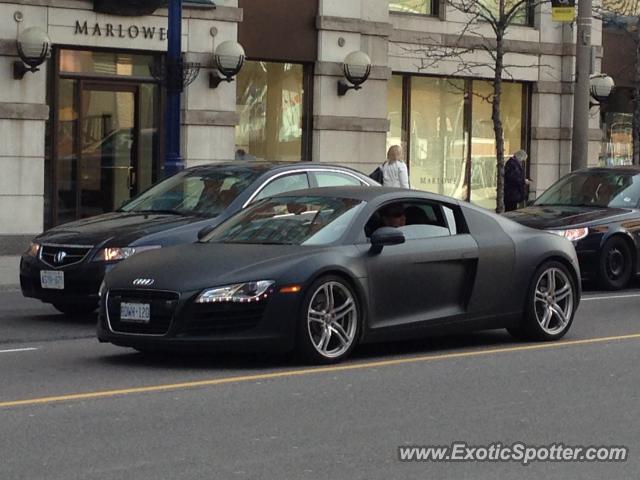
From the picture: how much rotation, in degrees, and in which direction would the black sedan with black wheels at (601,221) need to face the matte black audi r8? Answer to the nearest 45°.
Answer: approximately 45° to its left

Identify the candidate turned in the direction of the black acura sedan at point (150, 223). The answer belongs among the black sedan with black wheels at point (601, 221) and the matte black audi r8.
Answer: the black sedan with black wheels at point (601, 221)

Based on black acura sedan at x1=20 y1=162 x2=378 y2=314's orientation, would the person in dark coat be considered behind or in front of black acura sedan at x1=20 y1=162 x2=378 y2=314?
behind

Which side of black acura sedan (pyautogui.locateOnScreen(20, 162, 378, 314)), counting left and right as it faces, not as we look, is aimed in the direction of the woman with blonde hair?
back

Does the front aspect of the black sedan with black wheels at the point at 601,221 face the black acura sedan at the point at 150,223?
yes

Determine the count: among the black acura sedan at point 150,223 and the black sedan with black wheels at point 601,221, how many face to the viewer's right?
0

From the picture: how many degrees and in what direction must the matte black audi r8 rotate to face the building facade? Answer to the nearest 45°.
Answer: approximately 135° to its right

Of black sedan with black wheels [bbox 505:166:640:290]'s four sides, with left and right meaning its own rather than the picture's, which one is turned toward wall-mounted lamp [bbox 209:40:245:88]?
right

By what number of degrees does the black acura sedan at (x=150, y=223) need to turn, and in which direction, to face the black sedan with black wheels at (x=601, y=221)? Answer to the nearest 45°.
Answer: approximately 180°

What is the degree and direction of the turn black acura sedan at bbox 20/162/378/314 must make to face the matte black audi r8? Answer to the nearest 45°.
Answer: approximately 90° to its left

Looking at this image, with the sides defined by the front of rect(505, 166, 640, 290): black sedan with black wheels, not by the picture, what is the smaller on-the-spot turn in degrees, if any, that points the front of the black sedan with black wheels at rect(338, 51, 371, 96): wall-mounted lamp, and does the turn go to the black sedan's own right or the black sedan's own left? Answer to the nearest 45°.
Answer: approximately 90° to the black sedan's own right

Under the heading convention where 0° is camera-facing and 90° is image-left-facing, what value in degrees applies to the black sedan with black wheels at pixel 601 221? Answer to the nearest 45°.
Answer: approximately 45°

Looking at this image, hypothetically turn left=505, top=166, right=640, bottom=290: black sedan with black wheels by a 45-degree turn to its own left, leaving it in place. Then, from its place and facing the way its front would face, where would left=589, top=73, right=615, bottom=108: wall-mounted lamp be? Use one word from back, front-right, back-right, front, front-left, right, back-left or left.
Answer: back

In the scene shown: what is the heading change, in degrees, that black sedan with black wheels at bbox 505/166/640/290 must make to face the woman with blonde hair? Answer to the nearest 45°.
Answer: approximately 90° to its right

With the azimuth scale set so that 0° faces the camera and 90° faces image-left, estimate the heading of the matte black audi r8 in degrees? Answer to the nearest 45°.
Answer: approximately 45°
